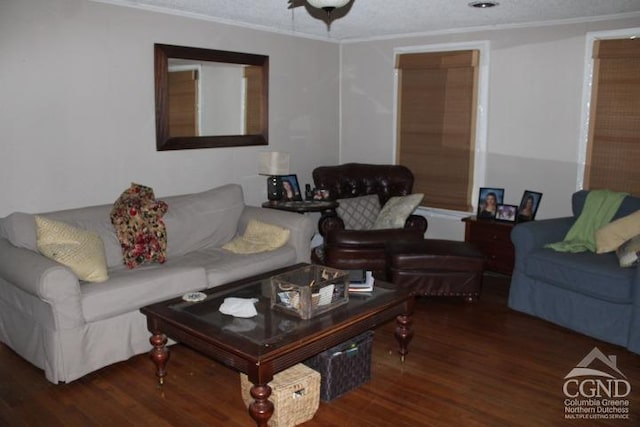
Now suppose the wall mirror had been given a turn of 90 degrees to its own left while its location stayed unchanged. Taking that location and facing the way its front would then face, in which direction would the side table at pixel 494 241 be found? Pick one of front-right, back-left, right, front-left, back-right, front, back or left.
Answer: front-right

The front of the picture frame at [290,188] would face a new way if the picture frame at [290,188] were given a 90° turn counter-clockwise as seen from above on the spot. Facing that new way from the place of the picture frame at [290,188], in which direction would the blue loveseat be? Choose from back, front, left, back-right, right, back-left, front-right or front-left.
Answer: front-right

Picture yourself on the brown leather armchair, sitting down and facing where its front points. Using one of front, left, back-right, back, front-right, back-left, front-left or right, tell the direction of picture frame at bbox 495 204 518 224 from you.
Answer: left

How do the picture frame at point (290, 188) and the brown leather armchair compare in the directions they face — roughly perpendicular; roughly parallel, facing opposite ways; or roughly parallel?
roughly parallel

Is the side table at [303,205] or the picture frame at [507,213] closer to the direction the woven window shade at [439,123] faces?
the side table

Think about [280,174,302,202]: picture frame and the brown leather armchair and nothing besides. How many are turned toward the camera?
2

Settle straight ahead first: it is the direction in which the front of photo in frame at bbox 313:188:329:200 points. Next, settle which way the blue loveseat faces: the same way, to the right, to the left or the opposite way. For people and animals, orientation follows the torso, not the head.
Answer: to the right

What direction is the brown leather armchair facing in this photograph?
toward the camera

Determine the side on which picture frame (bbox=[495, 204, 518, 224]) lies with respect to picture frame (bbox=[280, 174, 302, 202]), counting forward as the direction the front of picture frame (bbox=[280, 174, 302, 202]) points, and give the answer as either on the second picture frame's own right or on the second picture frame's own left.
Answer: on the second picture frame's own left

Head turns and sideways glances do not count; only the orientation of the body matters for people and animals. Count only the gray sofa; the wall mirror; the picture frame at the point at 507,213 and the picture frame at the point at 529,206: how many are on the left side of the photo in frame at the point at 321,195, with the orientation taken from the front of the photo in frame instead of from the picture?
2

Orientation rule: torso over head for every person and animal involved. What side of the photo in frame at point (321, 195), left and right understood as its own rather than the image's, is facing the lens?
front

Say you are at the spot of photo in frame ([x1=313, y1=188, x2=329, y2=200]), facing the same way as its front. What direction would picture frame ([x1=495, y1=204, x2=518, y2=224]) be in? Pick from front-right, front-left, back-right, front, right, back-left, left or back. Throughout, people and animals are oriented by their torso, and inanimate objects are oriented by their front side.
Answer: left

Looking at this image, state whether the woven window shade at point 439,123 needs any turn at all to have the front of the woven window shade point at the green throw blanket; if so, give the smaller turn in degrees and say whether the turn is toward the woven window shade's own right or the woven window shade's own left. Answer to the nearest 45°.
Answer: approximately 90° to the woven window shade's own left

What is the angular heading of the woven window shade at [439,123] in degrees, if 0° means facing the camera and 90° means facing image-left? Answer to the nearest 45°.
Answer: approximately 45°

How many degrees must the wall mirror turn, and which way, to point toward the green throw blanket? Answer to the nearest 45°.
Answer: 0° — it already faces it

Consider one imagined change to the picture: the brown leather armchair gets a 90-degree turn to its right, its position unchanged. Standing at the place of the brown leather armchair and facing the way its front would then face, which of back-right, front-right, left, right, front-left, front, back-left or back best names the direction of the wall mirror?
front

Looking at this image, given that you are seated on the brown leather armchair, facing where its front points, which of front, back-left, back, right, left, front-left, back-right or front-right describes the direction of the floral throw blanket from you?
front-right

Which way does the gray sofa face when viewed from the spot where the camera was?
facing the viewer and to the right of the viewer

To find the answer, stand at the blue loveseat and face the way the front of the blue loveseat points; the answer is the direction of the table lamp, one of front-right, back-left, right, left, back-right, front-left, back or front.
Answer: front-right

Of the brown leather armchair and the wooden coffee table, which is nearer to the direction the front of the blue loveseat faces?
the wooden coffee table
